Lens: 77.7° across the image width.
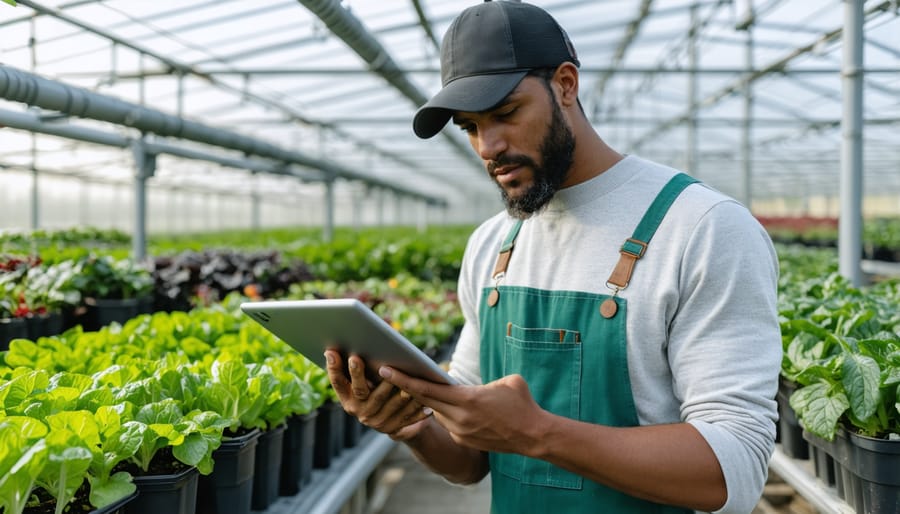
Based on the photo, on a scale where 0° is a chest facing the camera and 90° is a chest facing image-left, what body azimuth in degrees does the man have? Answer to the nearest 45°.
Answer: approximately 45°

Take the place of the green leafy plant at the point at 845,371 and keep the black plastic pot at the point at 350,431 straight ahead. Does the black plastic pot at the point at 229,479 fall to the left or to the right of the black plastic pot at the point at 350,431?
left

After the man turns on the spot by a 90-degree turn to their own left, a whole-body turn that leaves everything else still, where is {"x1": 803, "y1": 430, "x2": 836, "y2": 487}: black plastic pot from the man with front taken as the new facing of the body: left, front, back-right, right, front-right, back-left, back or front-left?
left

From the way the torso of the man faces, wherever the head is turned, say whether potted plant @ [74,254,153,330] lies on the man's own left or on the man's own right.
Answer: on the man's own right

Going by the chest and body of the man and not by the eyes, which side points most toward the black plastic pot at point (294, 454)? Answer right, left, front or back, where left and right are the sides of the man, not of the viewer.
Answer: right
